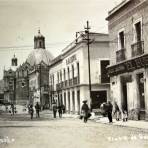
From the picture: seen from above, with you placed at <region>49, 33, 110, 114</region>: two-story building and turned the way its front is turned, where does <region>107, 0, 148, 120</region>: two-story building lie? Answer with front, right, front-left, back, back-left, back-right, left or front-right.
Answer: front-left

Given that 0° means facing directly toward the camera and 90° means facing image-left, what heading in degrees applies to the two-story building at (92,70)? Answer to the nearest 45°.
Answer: approximately 45°

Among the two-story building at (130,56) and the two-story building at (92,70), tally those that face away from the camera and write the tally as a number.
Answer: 0

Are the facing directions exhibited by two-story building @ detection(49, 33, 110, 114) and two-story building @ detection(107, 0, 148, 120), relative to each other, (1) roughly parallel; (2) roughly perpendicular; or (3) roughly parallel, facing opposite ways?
roughly parallel

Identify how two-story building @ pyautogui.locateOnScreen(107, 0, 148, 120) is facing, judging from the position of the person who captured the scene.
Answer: facing the viewer and to the left of the viewer

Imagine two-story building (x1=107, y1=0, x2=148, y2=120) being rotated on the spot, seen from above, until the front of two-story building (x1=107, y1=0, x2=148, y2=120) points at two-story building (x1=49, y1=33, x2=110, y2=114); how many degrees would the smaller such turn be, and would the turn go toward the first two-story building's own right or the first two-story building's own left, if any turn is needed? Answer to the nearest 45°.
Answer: approximately 135° to the first two-story building's own right
